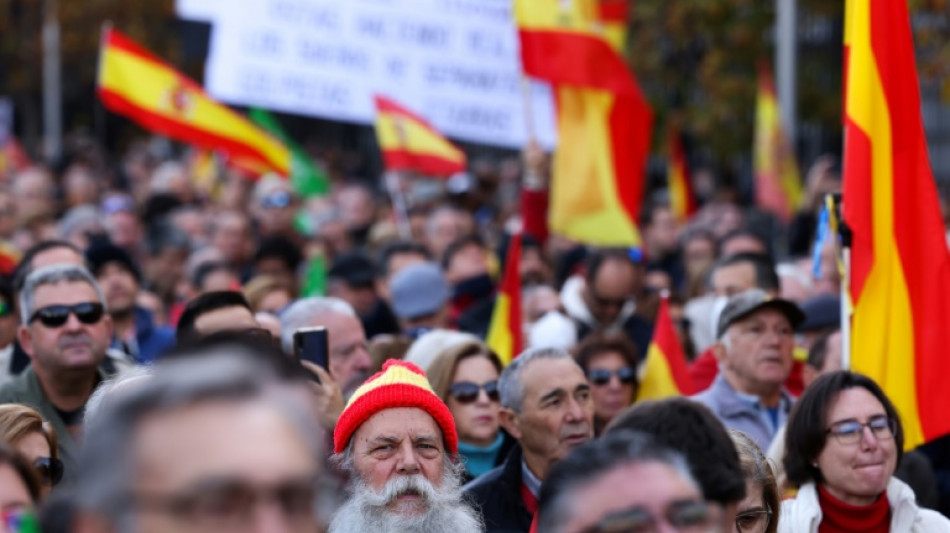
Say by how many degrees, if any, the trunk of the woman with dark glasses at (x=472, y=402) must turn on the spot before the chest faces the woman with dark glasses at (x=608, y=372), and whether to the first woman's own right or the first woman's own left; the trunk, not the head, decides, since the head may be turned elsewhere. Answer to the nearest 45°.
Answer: approximately 90° to the first woman's own left

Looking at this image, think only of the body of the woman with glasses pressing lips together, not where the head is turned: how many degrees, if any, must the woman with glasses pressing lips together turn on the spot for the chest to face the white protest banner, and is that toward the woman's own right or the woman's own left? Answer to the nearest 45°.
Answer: approximately 180°

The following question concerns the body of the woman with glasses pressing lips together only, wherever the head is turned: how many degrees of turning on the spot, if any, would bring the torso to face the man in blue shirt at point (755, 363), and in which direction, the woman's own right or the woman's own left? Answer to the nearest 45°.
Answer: approximately 135° to the woman's own left

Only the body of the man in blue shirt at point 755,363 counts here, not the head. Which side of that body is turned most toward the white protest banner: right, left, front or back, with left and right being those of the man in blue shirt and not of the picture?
back

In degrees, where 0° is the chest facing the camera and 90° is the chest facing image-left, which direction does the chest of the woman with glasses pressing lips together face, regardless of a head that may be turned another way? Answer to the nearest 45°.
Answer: approximately 315°

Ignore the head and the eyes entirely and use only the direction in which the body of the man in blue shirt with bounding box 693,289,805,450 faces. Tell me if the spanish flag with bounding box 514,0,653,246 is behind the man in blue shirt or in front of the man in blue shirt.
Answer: behind

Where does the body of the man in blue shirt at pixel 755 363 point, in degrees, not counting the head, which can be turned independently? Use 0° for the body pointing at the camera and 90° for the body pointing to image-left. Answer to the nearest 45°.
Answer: approximately 315°

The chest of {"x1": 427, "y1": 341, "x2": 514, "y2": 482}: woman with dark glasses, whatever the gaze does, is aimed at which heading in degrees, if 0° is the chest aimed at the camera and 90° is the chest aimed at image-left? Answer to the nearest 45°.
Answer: approximately 315°

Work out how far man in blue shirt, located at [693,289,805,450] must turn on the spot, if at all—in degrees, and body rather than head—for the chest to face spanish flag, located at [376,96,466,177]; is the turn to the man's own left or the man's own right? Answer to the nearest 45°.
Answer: approximately 180°

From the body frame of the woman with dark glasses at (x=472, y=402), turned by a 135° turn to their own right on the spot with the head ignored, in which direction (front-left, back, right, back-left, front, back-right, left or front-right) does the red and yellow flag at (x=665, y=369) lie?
back-right

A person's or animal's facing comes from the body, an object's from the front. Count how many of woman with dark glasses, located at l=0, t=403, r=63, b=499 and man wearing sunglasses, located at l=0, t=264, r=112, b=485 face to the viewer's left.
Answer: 0

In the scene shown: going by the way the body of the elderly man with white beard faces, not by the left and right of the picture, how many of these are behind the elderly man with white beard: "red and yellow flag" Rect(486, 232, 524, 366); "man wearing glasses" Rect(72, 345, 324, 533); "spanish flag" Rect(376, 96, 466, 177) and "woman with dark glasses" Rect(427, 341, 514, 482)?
3
